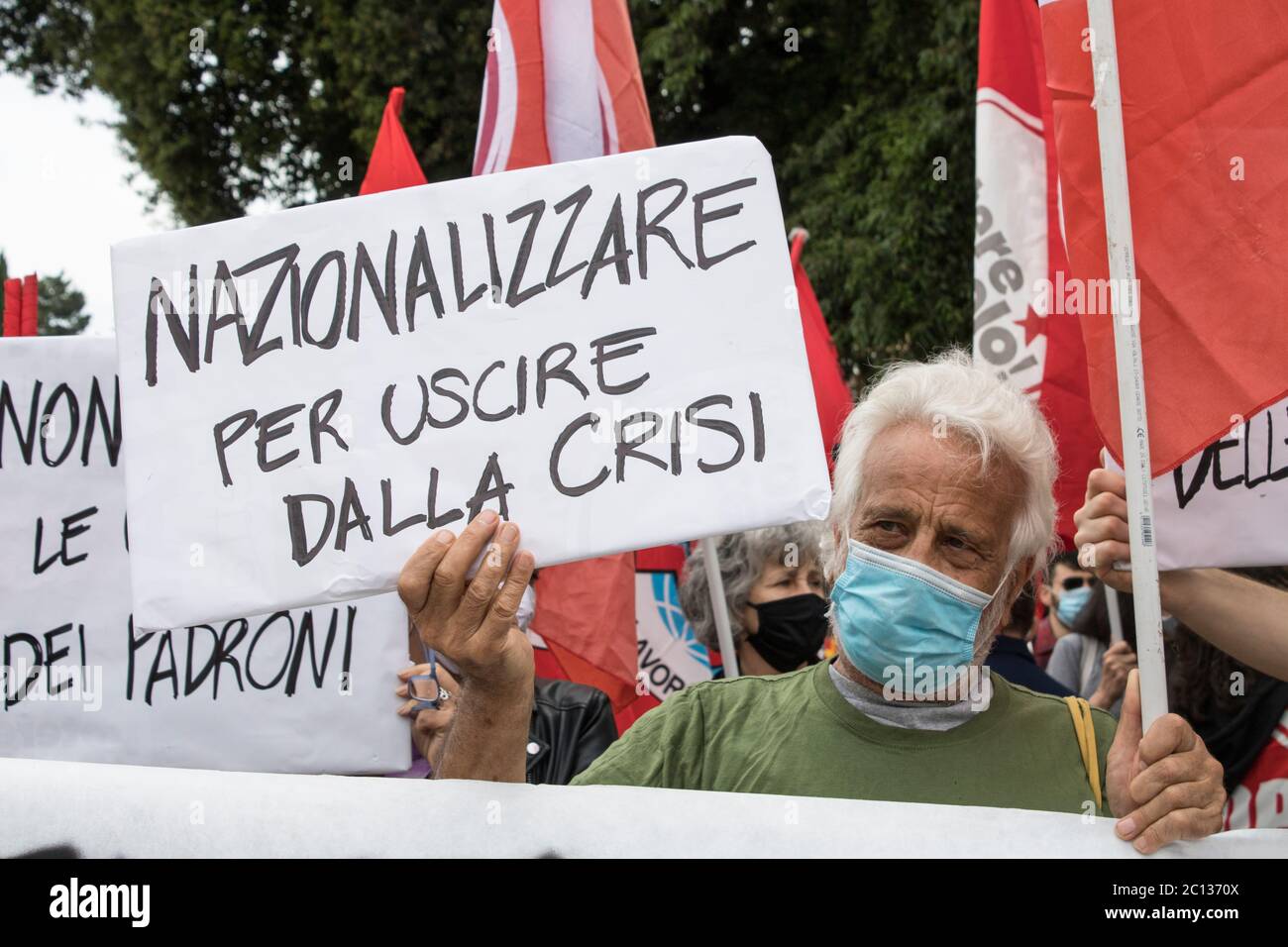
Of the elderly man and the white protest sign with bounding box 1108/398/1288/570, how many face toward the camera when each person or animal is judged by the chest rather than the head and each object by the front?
2

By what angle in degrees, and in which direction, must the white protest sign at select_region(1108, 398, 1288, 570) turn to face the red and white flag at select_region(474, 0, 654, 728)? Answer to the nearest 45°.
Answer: approximately 135° to its right

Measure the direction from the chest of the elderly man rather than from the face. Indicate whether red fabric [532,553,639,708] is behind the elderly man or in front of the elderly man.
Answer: behind

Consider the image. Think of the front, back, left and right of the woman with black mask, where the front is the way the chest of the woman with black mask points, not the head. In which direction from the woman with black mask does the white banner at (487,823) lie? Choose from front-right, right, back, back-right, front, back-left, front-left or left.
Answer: front-right

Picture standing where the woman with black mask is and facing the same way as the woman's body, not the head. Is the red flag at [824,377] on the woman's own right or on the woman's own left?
on the woman's own left

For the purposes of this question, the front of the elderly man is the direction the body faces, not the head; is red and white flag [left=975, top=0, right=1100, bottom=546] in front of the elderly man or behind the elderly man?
behind

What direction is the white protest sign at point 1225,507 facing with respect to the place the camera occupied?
facing the viewer
